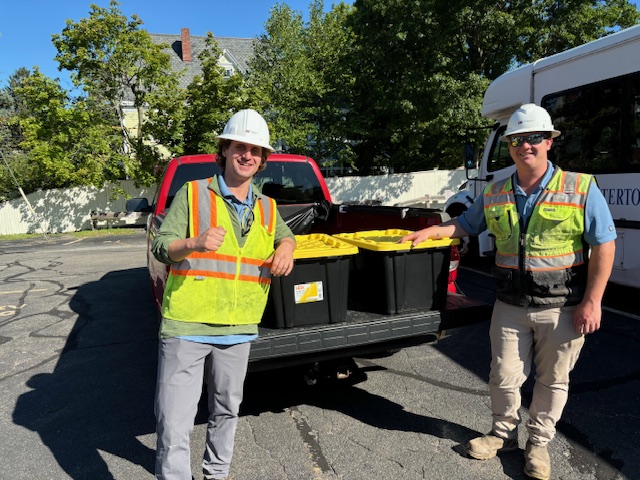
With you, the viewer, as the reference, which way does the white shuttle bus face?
facing away from the viewer and to the left of the viewer

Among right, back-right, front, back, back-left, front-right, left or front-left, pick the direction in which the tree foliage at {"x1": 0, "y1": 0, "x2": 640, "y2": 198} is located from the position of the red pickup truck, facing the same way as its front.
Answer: front-right

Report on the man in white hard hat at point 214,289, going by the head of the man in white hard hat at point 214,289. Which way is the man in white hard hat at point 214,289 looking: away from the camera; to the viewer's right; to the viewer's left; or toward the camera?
toward the camera

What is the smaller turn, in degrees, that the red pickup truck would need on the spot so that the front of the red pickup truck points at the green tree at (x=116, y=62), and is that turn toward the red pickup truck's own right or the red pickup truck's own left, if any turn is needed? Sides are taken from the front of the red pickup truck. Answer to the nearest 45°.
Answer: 0° — it already faces it

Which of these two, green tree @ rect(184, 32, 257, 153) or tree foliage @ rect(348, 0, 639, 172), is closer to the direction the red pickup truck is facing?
the green tree

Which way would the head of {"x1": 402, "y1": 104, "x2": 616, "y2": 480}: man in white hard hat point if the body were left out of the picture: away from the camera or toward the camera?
toward the camera

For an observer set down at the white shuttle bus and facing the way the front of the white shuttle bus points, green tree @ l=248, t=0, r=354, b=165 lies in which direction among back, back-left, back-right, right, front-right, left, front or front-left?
front

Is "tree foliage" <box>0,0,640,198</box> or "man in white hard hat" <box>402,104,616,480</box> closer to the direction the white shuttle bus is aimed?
the tree foliage

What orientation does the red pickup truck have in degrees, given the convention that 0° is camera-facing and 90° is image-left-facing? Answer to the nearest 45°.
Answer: approximately 135°

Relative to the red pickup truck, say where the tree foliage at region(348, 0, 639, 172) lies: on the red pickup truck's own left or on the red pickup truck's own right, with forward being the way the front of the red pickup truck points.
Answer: on the red pickup truck's own right

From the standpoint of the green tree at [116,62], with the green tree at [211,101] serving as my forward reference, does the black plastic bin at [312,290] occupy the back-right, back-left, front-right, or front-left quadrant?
front-right

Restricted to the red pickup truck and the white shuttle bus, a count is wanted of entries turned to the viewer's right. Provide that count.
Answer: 0

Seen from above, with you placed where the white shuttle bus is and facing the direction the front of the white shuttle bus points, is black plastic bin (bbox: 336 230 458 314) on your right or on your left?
on your left
